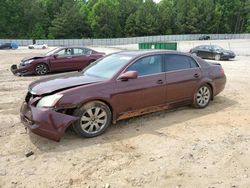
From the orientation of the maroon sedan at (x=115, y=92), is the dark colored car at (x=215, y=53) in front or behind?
behind

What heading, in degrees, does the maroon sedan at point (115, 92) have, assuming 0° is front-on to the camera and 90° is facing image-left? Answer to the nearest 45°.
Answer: approximately 45°

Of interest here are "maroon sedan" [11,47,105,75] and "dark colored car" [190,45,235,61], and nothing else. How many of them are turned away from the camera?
0

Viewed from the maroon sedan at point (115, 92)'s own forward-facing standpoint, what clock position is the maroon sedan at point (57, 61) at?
the maroon sedan at point (57, 61) is roughly at 4 o'clock from the maroon sedan at point (115, 92).

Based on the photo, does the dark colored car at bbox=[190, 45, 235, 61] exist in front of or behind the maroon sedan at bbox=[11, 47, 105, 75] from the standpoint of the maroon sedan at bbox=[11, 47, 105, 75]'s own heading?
behind

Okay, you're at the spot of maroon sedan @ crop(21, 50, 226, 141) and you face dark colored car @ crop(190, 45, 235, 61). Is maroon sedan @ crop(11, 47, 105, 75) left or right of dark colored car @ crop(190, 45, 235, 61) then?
left

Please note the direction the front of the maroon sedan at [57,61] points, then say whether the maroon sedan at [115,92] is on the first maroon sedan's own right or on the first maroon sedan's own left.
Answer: on the first maroon sedan's own left

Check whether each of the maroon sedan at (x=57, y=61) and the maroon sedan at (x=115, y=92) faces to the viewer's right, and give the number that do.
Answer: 0
